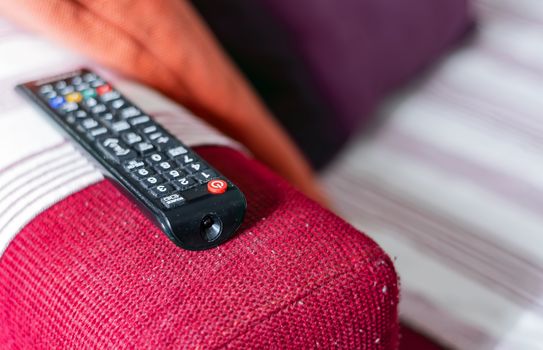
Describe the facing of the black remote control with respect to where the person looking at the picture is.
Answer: facing the viewer and to the right of the viewer
